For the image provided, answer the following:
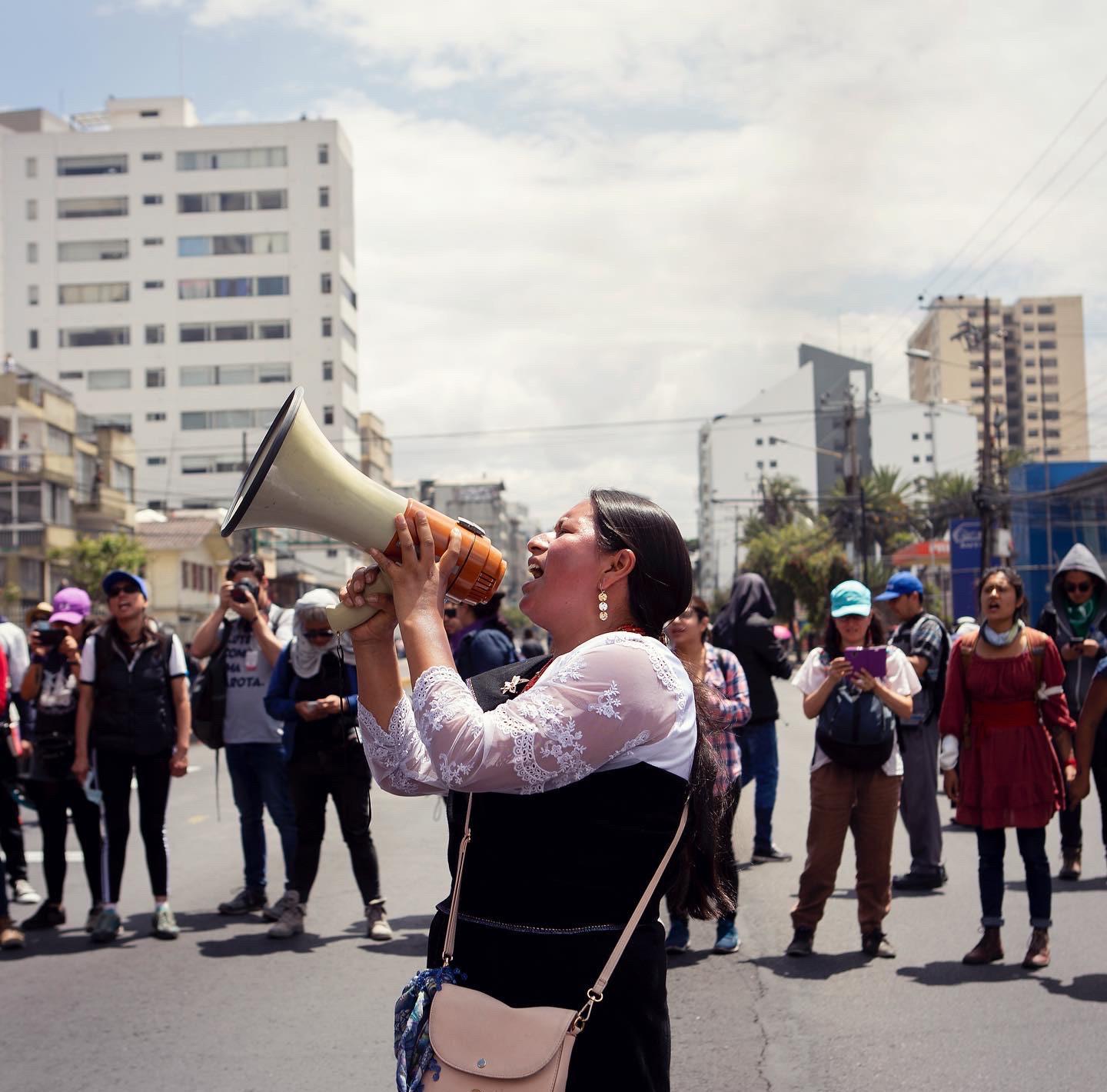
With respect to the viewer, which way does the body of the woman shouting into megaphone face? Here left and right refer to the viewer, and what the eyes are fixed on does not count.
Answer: facing to the left of the viewer

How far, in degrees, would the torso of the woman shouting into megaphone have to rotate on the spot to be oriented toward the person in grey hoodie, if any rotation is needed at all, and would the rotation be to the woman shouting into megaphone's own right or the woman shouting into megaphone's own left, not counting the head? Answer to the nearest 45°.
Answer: approximately 135° to the woman shouting into megaphone's own right

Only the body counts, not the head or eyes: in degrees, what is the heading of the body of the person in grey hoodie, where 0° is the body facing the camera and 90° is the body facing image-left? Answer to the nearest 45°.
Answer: approximately 0°

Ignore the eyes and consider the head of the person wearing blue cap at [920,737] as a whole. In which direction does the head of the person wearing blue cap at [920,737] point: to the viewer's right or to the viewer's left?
to the viewer's left

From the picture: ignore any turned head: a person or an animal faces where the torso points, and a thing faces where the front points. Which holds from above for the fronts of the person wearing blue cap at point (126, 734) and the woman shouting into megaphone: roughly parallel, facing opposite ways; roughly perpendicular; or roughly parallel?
roughly perpendicular

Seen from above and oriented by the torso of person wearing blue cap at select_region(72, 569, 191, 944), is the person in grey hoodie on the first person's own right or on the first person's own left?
on the first person's own left

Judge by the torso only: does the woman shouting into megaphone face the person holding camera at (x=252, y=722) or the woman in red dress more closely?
the person holding camera
